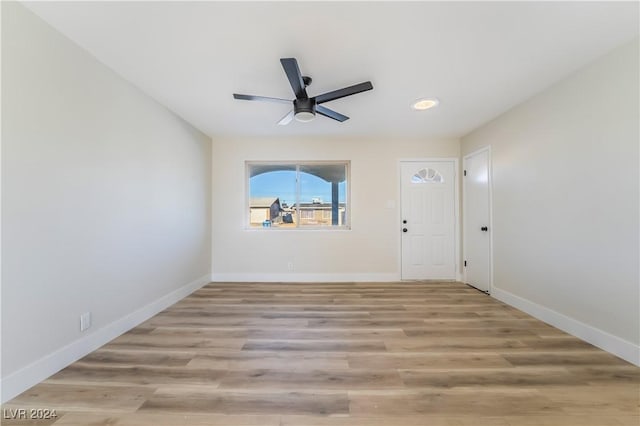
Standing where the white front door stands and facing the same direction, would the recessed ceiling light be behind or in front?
in front

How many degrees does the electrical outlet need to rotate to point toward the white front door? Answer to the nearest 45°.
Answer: approximately 45° to its left

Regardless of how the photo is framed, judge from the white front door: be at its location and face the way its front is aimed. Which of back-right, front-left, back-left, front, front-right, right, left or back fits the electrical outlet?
front-right

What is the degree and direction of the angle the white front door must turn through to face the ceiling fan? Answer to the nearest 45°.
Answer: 0° — it already faces it

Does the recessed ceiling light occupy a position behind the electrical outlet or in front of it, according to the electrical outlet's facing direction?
in front

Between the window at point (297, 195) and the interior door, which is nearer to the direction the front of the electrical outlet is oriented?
the interior door

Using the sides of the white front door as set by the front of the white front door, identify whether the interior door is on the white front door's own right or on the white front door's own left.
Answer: on the white front door's own left

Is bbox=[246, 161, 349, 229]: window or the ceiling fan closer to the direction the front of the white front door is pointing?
the ceiling fan

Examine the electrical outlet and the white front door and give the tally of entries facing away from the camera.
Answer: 0

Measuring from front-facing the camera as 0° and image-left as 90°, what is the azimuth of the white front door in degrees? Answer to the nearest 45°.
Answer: approximately 0°

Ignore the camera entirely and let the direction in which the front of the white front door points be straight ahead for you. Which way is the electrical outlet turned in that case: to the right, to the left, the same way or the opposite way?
to the left

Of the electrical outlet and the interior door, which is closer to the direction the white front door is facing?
the electrical outlet

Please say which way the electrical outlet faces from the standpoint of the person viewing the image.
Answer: facing the viewer and to the right of the viewer
